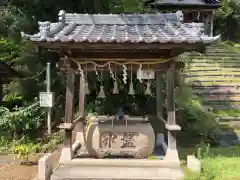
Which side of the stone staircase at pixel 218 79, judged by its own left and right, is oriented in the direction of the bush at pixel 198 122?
front

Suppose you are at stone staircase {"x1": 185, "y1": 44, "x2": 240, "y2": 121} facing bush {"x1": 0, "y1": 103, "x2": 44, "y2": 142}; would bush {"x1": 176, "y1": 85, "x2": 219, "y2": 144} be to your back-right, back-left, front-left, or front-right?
front-left

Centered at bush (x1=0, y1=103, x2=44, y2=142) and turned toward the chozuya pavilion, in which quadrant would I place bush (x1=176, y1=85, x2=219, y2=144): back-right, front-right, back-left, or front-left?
front-left

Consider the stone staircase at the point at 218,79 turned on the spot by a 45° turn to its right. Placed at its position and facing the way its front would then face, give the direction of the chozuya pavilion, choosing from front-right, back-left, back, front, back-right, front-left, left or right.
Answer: front-left

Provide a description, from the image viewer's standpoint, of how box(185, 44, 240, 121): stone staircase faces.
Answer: facing the viewer

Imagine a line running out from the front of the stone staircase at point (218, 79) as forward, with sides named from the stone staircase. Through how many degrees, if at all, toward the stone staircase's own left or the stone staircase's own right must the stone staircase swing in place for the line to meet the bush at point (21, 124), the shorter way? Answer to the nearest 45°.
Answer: approximately 45° to the stone staircase's own right
